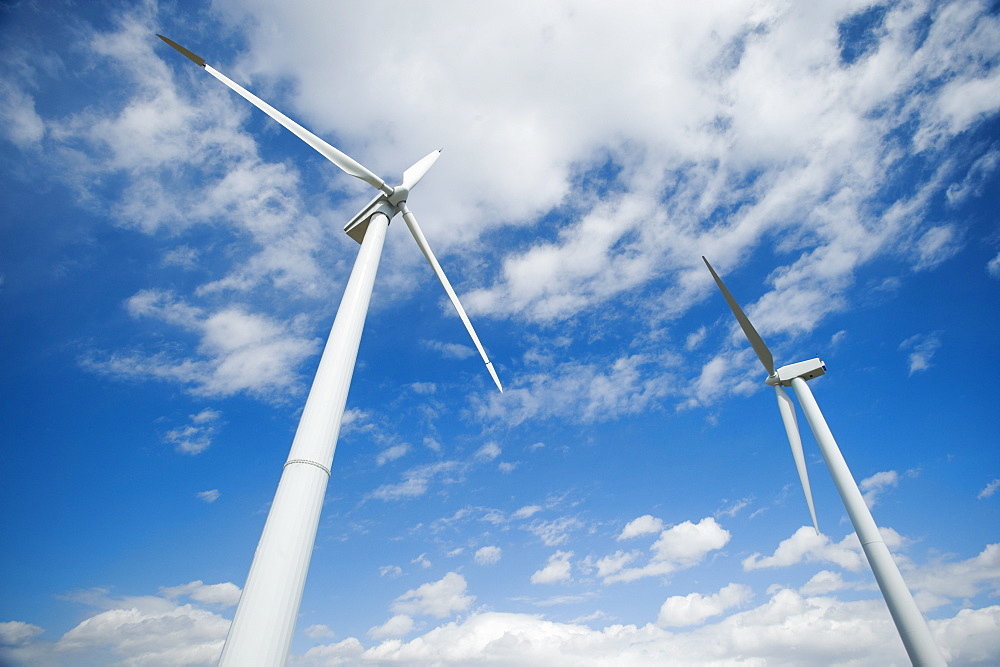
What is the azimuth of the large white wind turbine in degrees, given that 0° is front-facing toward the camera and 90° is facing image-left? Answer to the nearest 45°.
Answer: approximately 315°
